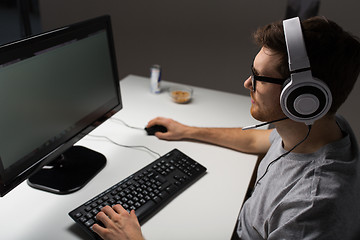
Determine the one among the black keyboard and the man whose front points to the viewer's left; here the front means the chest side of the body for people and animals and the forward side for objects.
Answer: the man

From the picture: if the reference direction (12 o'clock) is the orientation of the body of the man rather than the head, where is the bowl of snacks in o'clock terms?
The bowl of snacks is roughly at 2 o'clock from the man.

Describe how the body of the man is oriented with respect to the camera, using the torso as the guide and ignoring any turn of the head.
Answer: to the viewer's left

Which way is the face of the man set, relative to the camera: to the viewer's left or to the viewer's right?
to the viewer's left

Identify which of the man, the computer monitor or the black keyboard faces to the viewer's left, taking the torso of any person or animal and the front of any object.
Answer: the man

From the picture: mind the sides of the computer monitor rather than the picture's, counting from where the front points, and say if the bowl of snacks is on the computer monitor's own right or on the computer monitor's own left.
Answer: on the computer monitor's own left

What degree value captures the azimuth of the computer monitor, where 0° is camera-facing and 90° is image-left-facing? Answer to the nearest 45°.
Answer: approximately 315°

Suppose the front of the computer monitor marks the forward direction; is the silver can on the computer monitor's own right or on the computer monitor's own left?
on the computer monitor's own left

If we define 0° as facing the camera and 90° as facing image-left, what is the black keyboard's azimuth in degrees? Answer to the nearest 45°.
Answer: approximately 315°

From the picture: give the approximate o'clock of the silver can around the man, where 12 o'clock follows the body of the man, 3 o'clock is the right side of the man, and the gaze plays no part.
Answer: The silver can is roughly at 2 o'clock from the man.

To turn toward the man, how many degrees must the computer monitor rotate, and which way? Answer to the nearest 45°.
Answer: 0° — it already faces them
